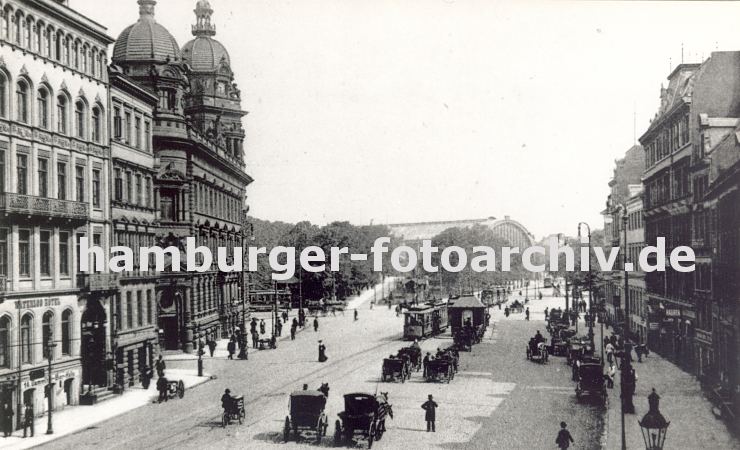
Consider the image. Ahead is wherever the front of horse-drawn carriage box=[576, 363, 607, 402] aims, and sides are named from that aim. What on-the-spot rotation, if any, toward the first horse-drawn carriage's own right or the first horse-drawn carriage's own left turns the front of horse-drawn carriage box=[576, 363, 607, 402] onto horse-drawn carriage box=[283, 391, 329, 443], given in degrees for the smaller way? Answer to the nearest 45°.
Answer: approximately 135° to the first horse-drawn carriage's own left

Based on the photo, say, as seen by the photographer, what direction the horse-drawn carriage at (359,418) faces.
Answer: facing away from the viewer and to the right of the viewer

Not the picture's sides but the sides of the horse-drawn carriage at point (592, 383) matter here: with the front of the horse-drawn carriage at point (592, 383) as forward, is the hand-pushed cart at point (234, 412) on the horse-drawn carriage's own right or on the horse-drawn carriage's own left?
on the horse-drawn carriage's own left

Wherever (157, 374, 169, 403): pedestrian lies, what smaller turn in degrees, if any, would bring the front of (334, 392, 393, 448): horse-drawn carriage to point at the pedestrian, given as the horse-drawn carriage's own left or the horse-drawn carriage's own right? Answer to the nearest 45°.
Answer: approximately 90° to the horse-drawn carriage's own left

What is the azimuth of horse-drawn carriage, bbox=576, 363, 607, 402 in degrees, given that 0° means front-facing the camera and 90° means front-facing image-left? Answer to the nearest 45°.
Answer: approximately 180°

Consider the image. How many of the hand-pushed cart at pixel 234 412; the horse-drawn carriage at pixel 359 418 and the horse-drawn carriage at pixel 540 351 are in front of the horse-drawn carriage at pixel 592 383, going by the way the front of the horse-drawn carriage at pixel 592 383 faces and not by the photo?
1

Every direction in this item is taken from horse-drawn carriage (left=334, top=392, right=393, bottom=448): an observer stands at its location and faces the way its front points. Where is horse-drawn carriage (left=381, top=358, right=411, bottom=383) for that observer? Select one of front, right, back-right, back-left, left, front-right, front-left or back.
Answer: front-left

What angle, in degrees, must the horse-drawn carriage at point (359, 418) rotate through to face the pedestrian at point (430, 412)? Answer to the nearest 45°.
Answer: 0° — it already faces them

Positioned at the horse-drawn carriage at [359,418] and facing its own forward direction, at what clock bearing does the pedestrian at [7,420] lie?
The pedestrian is roughly at 8 o'clock from the horse-drawn carriage.

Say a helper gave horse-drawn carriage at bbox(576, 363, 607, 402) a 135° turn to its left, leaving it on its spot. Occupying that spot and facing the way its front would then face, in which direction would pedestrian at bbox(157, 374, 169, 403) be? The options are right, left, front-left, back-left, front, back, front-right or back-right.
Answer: front-right

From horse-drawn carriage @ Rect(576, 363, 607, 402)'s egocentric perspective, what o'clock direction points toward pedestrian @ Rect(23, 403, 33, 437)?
The pedestrian is roughly at 8 o'clock from the horse-drawn carriage.

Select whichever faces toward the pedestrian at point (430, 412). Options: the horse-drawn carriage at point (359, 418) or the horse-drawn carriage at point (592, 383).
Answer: the horse-drawn carriage at point (359, 418)

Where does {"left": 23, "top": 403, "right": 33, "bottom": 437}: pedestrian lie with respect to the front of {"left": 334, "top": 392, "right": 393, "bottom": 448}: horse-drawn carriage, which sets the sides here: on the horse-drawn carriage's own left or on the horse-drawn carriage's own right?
on the horse-drawn carriage's own left

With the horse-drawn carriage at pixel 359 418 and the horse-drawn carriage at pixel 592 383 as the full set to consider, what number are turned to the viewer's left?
0

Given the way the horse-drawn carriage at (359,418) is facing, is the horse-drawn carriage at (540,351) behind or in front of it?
in front
